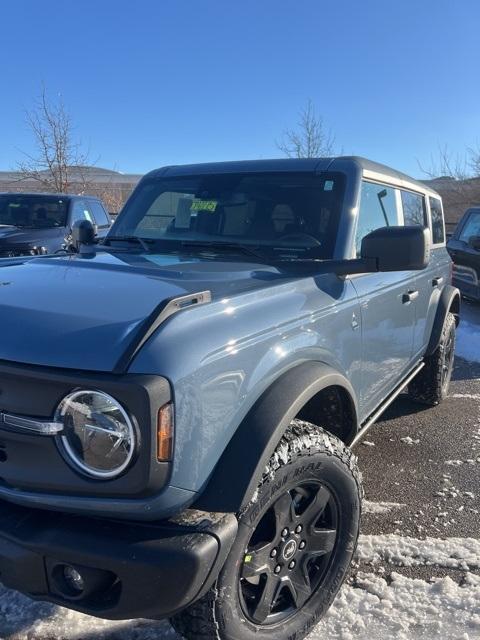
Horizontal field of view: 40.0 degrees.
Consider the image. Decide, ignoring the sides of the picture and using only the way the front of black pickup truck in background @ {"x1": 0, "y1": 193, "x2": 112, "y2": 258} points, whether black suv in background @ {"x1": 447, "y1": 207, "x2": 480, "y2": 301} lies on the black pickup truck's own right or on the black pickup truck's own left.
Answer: on the black pickup truck's own left

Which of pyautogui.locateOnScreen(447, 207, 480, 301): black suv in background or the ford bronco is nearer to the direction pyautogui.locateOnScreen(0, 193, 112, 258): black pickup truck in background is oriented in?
the ford bronco

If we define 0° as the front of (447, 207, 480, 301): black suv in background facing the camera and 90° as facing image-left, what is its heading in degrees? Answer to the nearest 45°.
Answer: approximately 45°

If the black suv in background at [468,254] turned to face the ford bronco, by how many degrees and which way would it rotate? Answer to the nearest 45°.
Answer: approximately 45° to its left

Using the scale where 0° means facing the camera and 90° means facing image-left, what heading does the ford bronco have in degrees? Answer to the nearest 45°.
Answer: approximately 45°

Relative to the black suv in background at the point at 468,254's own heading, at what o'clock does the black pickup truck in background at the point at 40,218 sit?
the black pickup truck in background at the point at 40,218 is roughly at 1 o'clock from the black suv in background at the point at 468,254.

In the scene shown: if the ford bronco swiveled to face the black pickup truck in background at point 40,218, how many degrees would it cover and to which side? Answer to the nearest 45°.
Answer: approximately 135° to its right
